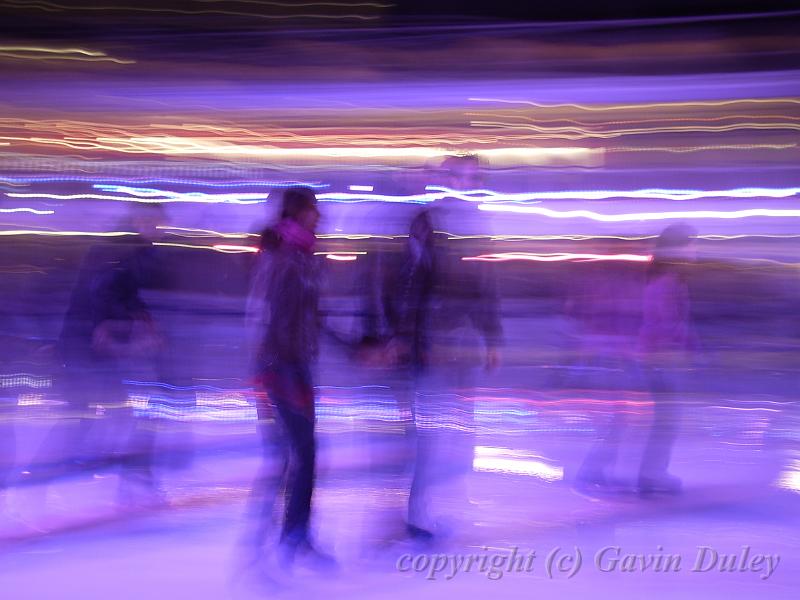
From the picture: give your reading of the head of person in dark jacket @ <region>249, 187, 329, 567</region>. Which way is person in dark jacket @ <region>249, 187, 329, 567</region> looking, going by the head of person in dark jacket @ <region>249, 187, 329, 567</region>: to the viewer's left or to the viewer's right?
to the viewer's right

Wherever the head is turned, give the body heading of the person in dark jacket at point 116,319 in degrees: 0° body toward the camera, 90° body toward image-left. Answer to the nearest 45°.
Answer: approximately 270°

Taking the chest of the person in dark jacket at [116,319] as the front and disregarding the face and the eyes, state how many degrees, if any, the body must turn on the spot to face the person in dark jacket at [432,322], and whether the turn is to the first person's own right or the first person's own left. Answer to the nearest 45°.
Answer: approximately 45° to the first person's own right

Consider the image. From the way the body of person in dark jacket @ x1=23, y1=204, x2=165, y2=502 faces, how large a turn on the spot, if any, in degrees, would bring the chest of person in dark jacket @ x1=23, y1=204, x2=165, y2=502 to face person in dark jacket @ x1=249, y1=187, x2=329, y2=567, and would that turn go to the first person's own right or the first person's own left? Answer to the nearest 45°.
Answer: approximately 45° to the first person's own right
